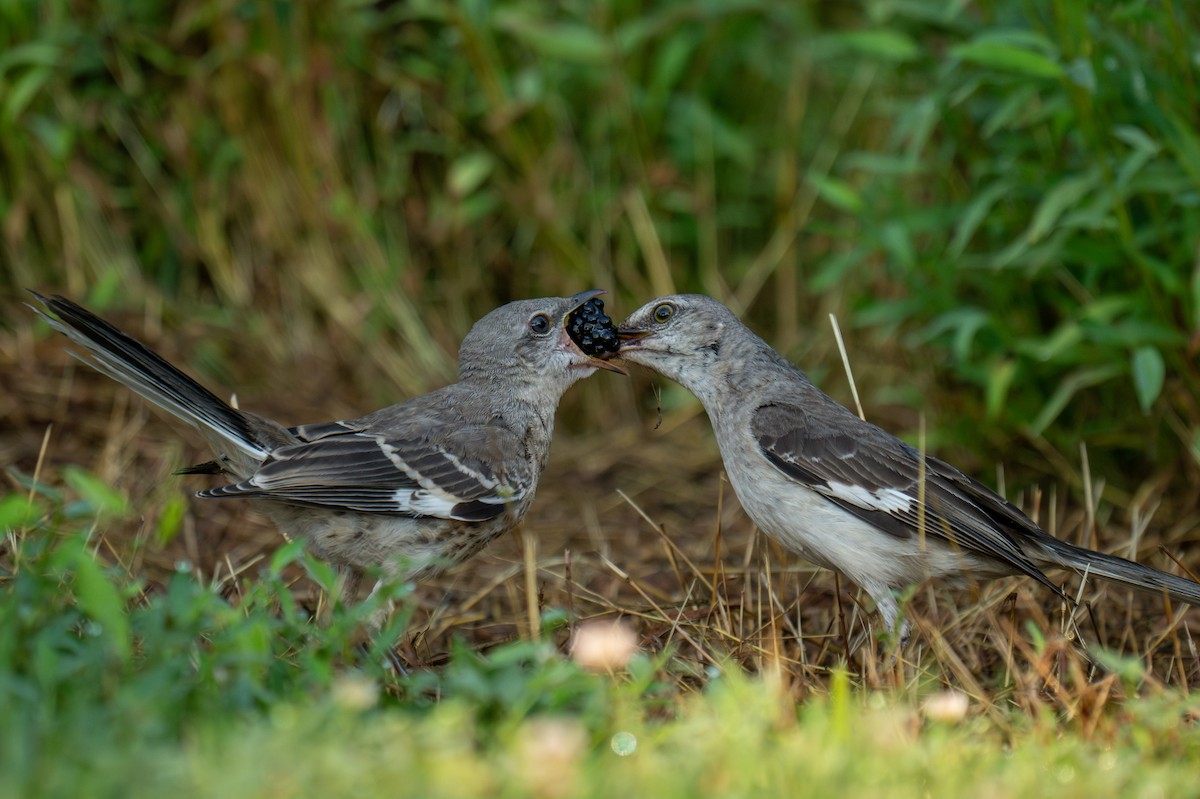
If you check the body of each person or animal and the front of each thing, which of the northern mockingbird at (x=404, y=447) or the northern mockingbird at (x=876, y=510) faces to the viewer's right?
the northern mockingbird at (x=404, y=447)

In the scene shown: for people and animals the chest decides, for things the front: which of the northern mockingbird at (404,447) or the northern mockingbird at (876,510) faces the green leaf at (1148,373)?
the northern mockingbird at (404,447)

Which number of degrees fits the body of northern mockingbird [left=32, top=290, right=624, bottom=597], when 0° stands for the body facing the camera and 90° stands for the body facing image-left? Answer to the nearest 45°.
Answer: approximately 270°

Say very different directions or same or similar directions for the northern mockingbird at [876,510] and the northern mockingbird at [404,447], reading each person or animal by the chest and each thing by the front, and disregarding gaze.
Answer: very different directions

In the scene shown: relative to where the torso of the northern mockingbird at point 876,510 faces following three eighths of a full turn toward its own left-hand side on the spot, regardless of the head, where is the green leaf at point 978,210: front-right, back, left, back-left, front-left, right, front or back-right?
back-left

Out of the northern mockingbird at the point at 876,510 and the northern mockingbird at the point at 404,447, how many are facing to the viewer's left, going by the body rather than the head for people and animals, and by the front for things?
1

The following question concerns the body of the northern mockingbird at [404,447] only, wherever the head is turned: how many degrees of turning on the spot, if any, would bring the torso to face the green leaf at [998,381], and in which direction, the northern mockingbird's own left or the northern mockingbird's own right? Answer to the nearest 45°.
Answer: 0° — it already faces it

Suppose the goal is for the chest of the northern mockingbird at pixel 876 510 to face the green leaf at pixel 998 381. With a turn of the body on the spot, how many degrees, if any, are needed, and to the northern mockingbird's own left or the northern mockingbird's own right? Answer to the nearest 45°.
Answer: approximately 90° to the northern mockingbird's own right

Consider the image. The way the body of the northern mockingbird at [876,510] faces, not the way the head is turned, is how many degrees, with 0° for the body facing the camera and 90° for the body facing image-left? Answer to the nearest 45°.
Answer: approximately 90°

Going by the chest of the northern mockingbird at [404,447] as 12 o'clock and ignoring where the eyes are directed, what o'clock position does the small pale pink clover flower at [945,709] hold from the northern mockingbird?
The small pale pink clover flower is roughly at 2 o'clock from the northern mockingbird.

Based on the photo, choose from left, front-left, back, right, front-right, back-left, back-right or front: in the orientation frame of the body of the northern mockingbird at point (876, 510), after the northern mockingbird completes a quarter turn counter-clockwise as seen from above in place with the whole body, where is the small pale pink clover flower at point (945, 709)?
front

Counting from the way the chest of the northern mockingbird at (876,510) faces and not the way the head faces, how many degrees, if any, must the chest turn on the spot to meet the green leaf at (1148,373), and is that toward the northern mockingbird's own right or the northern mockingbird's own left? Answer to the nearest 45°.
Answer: approximately 135° to the northern mockingbird's own right

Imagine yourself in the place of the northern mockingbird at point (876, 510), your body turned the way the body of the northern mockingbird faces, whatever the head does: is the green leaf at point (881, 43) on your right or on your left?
on your right
